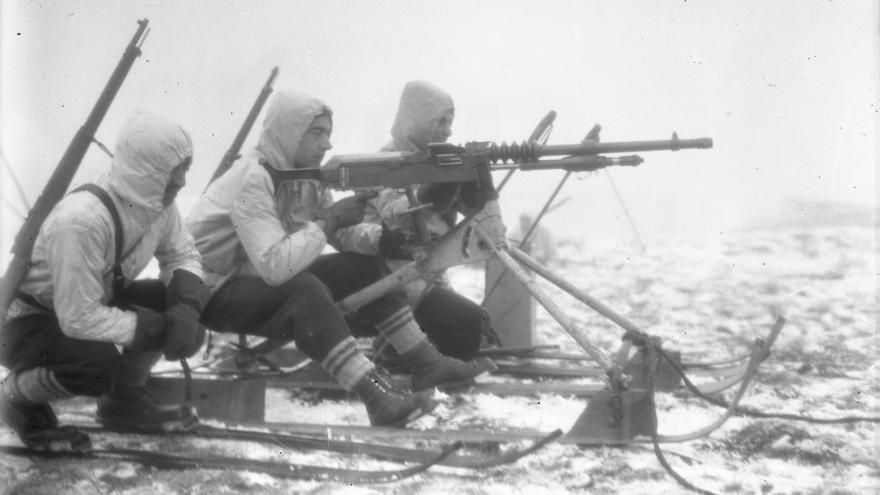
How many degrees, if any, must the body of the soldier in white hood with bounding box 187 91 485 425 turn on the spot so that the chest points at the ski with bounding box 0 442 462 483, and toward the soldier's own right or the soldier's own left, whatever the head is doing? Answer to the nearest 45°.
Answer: approximately 90° to the soldier's own right

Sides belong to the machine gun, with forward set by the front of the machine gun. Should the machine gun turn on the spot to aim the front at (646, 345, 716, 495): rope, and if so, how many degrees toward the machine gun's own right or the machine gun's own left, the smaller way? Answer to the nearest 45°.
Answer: approximately 45° to the machine gun's own right

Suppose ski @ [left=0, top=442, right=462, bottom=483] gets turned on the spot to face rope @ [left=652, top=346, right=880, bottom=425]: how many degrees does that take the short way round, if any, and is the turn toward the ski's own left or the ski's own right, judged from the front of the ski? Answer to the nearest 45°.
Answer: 0° — it already faces it

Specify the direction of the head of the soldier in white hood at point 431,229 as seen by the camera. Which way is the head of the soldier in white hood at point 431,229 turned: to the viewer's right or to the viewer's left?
to the viewer's right

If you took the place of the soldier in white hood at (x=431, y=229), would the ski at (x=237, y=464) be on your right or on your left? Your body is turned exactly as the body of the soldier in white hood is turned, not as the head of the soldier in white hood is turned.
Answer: on your right

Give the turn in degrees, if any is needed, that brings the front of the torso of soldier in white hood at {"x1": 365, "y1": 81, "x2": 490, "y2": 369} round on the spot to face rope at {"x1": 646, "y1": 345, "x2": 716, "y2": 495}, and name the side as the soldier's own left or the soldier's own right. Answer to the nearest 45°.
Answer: approximately 45° to the soldier's own right

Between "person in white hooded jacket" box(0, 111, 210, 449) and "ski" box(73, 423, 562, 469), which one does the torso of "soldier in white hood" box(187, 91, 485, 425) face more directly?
the ski

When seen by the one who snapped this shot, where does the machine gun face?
facing to the right of the viewer

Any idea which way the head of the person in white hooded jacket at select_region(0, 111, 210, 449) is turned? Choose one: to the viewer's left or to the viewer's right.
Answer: to the viewer's right

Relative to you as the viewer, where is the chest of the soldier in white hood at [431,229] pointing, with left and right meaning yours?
facing to the right of the viewer

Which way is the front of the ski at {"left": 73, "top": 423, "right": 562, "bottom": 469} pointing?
to the viewer's right

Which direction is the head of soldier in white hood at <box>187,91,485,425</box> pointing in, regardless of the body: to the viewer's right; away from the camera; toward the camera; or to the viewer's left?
to the viewer's right

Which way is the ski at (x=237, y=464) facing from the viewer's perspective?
to the viewer's right

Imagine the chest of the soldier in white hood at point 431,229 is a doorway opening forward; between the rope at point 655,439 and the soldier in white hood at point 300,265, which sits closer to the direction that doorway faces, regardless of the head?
the rope
